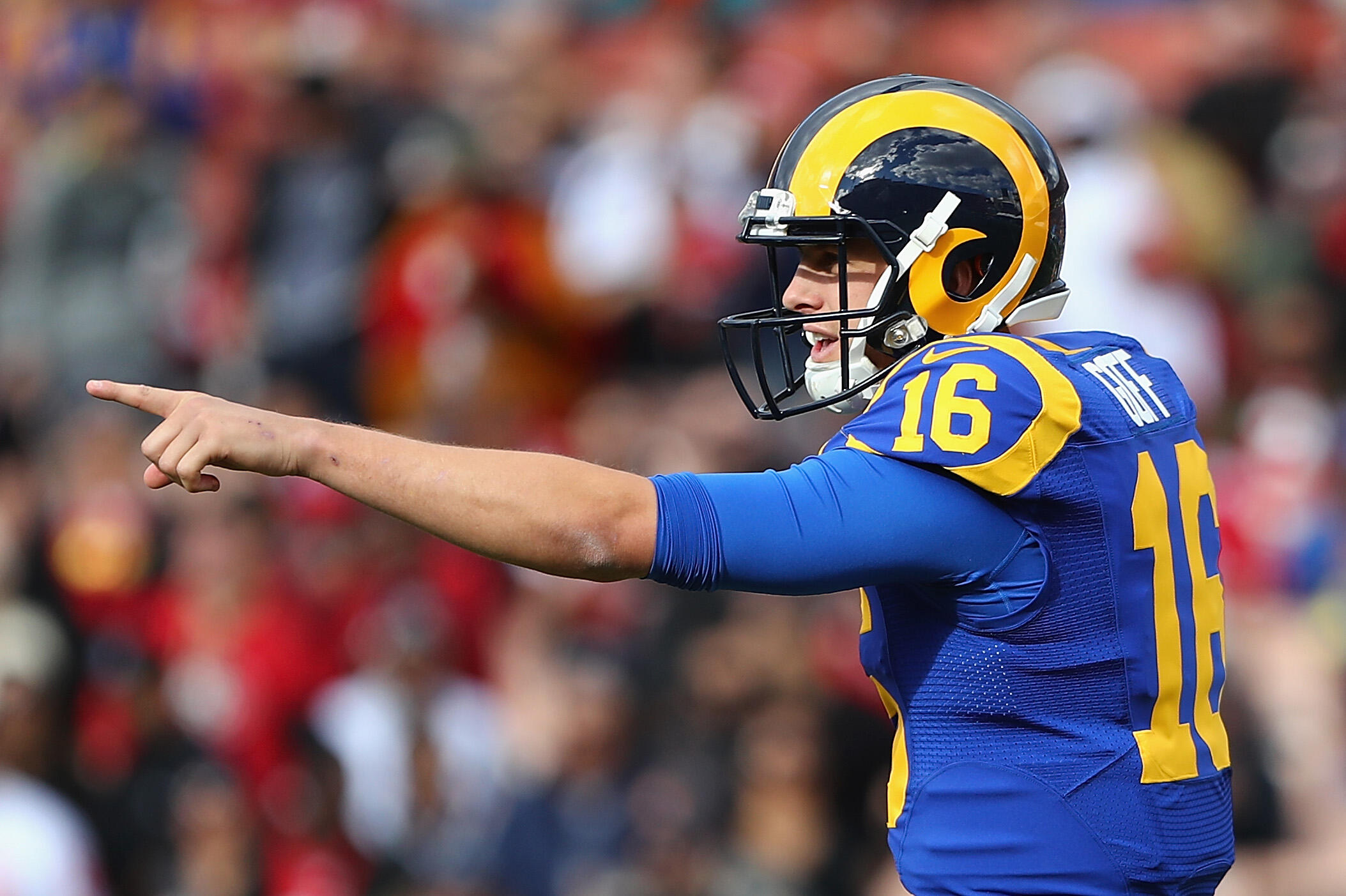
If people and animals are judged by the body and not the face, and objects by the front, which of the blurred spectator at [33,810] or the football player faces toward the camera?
the blurred spectator

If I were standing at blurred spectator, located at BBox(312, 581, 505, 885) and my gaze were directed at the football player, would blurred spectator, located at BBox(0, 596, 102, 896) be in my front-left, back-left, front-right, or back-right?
back-right

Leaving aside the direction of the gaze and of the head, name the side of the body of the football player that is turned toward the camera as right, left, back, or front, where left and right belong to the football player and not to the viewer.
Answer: left

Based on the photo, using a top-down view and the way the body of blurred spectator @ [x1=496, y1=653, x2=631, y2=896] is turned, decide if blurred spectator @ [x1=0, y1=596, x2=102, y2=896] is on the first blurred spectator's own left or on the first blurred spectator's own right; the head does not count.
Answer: on the first blurred spectator's own right

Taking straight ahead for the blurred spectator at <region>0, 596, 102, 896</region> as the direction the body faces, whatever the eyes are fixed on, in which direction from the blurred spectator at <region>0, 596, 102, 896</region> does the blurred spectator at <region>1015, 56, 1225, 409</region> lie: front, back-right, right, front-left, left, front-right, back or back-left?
left

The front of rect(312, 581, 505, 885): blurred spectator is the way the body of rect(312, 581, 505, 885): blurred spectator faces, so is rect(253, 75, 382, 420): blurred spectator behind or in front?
behind

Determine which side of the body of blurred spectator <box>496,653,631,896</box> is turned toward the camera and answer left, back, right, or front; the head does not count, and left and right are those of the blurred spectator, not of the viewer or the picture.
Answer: front

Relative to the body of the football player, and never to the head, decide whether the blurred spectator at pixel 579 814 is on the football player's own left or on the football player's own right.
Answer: on the football player's own right

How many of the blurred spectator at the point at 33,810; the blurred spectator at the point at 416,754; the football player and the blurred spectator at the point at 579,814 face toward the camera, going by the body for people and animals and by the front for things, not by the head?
3

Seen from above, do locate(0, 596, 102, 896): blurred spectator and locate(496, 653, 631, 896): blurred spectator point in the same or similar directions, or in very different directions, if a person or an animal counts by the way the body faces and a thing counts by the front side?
same or similar directions

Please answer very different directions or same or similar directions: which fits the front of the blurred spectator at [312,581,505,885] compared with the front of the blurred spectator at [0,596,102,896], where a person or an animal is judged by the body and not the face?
same or similar directions

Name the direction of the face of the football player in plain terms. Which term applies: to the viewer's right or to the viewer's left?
to the viewer's left

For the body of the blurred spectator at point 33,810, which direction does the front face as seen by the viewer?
toward the camera

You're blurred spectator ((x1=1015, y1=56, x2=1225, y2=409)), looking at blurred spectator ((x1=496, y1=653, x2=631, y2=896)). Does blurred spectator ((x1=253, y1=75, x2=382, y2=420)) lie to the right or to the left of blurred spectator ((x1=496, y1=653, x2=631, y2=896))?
right

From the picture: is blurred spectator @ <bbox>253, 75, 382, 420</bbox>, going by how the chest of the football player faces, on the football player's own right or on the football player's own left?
on the football player's own right

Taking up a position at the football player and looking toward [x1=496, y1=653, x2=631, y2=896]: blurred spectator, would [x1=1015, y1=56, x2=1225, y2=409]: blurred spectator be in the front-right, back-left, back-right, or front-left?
front-right

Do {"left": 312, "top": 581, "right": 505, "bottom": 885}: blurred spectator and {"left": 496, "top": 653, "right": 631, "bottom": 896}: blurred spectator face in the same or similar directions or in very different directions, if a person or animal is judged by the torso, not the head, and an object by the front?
same or similar directions

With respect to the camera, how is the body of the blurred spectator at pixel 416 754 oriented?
toward the camera
